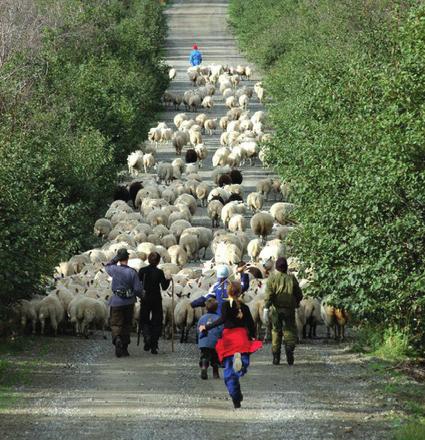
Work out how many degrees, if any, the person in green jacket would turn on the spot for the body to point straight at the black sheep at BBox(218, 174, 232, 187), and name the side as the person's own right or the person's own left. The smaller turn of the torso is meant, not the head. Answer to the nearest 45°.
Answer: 0° — they already face it

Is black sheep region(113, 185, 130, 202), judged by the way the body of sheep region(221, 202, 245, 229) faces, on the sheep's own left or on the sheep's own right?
on the sheep's own left

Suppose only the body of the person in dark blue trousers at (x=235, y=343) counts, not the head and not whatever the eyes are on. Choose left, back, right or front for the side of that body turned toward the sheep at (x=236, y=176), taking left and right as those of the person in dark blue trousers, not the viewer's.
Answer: front

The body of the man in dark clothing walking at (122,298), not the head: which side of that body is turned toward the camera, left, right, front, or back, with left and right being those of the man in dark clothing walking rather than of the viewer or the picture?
back

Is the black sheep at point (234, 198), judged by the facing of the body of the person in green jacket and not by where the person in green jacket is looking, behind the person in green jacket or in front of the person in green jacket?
in front

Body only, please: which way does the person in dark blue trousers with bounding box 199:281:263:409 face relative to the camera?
away from the camera

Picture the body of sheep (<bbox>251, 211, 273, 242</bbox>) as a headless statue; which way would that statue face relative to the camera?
away from the camera

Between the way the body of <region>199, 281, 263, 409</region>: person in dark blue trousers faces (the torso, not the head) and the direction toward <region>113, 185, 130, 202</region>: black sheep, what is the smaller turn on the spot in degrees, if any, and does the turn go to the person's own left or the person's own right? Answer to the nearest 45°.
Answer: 0° — they already face it

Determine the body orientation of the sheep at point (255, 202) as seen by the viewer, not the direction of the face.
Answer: away from the camera

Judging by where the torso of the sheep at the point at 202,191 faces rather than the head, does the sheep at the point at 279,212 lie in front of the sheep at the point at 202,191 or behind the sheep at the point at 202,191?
behind

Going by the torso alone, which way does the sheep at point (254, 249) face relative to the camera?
away from the camera

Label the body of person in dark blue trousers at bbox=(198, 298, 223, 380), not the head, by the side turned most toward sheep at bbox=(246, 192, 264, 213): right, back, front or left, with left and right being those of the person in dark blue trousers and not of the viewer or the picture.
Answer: front

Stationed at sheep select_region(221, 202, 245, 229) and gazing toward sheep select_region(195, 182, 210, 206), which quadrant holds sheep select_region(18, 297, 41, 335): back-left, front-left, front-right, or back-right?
back-left

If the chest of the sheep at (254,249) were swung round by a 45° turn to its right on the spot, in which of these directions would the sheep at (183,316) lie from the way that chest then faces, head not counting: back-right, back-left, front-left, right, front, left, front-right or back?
back-right

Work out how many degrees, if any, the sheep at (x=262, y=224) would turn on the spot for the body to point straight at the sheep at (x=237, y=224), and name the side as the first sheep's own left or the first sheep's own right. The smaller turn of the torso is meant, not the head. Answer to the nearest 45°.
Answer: approximately 45° to the first sheep's own left
